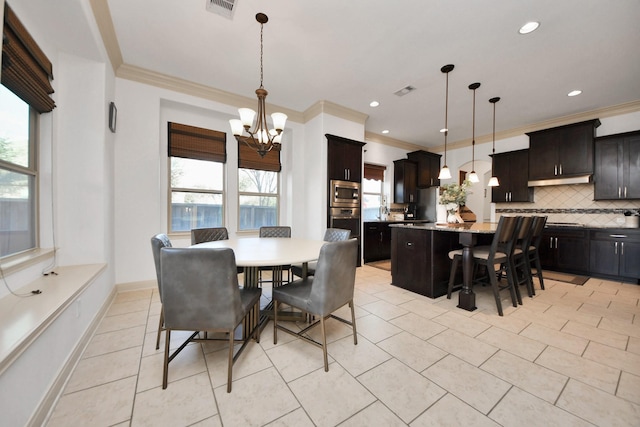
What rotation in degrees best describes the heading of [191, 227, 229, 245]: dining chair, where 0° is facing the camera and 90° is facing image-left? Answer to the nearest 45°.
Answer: approximately 0°

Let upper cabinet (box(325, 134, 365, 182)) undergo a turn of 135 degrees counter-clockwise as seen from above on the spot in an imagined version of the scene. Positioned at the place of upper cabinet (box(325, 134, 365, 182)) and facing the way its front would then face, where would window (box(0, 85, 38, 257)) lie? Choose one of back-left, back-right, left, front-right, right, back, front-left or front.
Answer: back-left

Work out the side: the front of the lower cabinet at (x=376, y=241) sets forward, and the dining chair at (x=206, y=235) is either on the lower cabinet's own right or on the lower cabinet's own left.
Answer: on the lower cabinet's own right

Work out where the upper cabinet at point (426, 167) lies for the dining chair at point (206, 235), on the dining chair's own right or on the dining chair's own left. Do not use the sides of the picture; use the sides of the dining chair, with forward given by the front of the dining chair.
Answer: on the dining chair's own left

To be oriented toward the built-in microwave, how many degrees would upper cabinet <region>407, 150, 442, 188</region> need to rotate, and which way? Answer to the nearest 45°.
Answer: approximately 90° to its right

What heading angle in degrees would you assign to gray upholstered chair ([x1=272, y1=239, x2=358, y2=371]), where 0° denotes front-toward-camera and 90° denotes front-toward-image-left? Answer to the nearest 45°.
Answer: approximately 135°

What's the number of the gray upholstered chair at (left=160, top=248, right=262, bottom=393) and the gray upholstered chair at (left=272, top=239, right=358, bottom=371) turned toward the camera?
0

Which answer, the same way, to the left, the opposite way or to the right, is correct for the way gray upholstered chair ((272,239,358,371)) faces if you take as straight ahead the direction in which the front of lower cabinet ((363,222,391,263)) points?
the opposite way

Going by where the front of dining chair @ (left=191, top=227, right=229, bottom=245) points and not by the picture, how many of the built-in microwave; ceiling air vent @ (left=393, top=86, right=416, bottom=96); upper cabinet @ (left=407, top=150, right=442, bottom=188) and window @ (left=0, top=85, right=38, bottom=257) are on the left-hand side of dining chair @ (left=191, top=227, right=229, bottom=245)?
3

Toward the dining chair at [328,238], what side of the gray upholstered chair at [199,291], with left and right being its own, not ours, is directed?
front

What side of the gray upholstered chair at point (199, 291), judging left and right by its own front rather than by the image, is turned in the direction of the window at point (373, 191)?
front

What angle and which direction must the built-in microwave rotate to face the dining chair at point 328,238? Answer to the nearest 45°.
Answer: approximately 45° to its right

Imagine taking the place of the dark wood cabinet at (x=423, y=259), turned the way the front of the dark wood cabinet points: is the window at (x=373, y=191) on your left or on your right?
on your right

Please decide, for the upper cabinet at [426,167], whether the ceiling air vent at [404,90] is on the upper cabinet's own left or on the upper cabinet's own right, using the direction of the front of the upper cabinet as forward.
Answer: on the upper cabinet's own right
